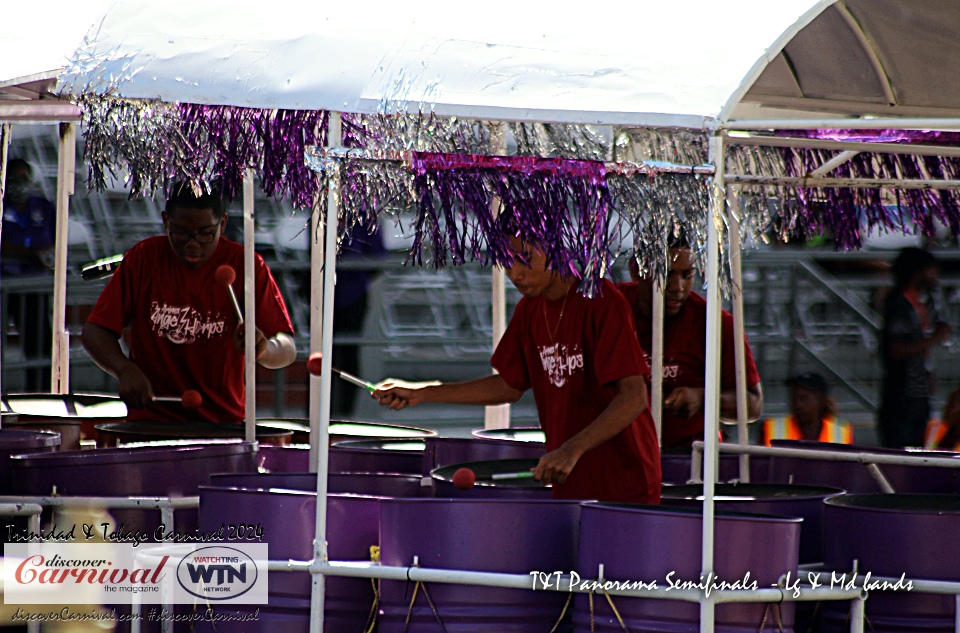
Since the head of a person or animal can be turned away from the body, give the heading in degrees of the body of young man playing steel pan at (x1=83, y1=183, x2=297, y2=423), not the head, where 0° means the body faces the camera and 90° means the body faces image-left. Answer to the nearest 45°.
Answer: approximately 0°

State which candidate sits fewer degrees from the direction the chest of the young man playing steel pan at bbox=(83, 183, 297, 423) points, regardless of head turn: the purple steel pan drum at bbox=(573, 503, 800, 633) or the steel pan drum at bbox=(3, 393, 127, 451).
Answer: the purple steel pan drum

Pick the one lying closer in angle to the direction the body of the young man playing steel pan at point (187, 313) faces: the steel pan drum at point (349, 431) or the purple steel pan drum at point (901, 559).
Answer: the purple steel pan drum

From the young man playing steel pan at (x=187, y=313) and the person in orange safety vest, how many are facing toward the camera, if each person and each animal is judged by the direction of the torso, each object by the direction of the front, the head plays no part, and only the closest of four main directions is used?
2

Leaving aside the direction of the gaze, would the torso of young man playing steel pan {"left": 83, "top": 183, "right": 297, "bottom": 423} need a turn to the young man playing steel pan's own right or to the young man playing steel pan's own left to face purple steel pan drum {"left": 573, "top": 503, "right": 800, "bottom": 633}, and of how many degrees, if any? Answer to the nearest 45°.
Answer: approximately 45° to the young man playing steel pan's own left

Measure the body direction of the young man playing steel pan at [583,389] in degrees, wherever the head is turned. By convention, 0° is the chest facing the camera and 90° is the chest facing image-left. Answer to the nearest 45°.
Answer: approximately 45°

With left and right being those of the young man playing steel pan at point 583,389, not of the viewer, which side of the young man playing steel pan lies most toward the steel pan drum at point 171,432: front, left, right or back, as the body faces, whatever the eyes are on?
right

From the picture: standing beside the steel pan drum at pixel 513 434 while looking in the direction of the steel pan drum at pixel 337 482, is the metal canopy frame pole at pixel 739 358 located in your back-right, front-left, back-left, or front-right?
back-left

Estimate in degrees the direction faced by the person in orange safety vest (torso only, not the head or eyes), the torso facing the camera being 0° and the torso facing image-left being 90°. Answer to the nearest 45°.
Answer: approximately 0°
